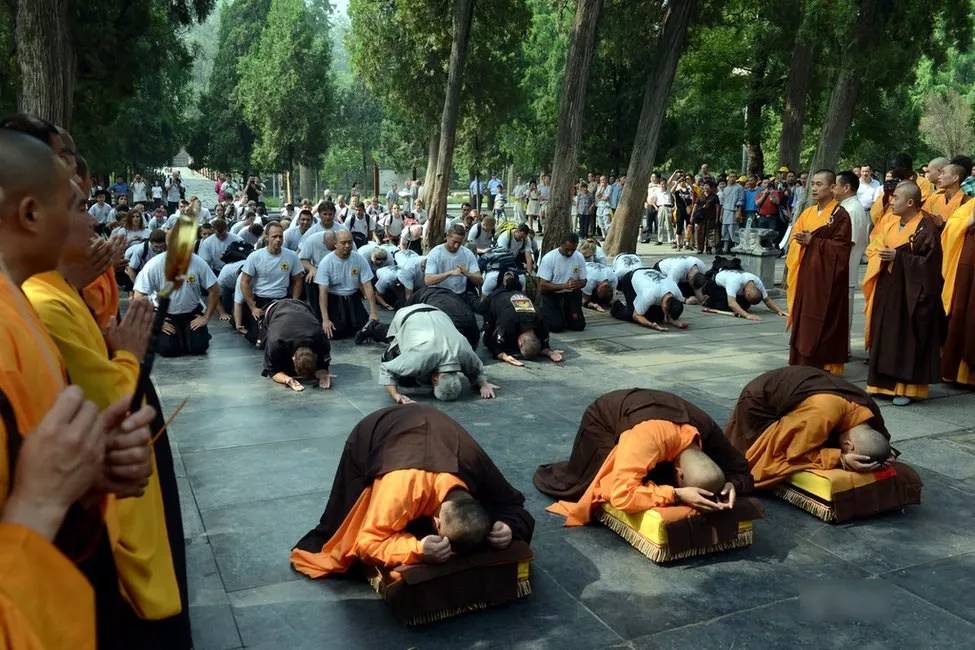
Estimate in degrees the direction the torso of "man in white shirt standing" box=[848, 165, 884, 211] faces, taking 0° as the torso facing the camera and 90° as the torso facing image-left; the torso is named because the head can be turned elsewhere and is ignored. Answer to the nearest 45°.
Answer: approximately 45°

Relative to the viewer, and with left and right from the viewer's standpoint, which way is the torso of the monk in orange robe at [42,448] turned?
facing to the right of the viewer

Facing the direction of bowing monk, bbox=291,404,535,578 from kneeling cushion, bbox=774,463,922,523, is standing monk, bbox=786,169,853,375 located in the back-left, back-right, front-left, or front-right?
back-right

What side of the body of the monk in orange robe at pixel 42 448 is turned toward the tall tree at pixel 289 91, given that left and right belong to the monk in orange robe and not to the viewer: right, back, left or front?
left

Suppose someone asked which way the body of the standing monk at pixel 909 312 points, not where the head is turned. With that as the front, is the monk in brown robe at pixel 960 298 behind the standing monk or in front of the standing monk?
behind
